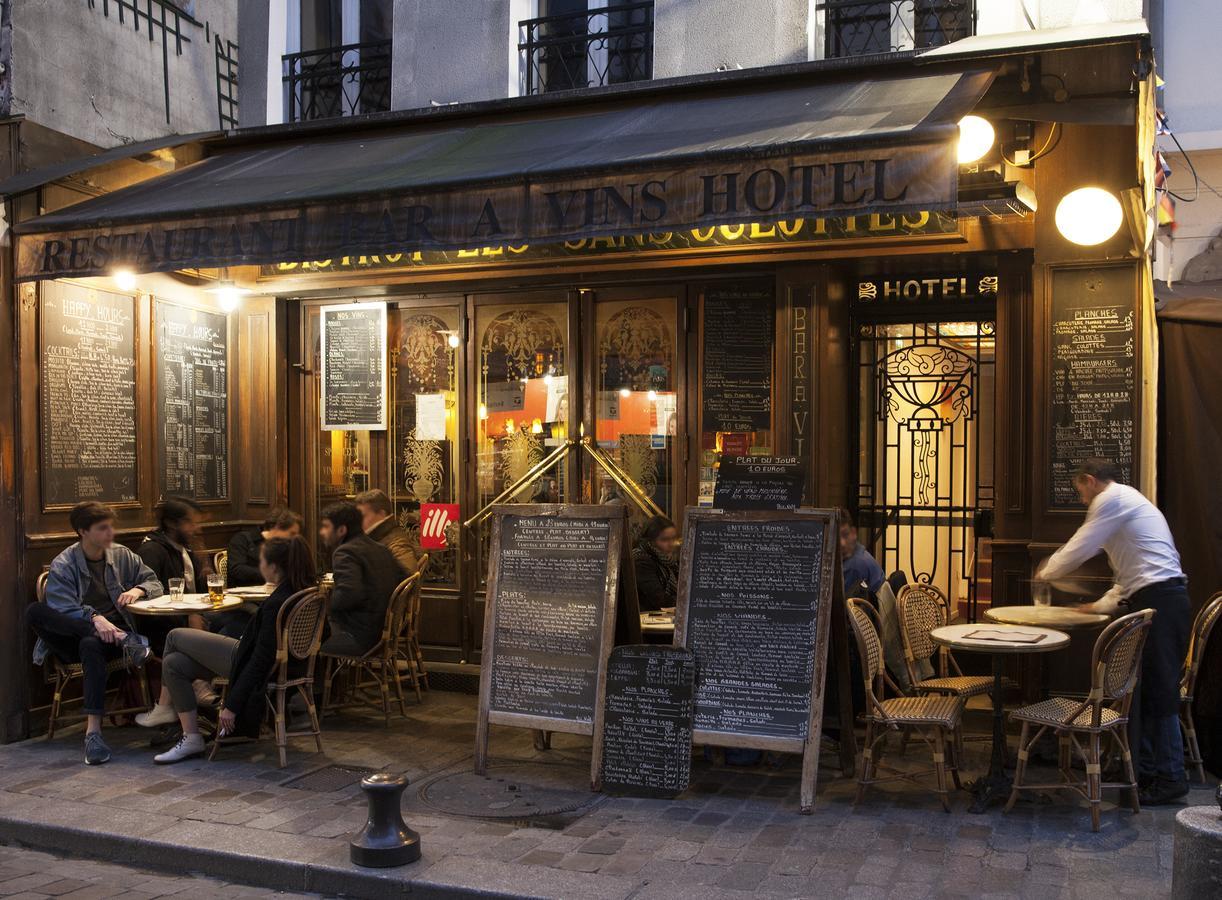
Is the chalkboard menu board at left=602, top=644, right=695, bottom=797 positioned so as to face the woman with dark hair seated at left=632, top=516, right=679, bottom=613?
no

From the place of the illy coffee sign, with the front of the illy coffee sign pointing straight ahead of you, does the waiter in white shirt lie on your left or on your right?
on your left

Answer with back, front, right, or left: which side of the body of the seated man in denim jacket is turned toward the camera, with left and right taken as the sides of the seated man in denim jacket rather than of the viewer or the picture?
front

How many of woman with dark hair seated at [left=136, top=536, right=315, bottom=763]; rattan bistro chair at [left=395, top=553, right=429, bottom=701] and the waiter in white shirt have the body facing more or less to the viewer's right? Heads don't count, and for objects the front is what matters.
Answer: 0

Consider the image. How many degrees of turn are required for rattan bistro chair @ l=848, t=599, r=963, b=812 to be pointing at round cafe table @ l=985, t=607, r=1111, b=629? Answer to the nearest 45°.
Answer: approximately 45° to its left

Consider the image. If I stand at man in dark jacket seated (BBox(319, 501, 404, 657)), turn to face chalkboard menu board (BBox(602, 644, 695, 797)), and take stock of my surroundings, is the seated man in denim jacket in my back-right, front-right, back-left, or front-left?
back-right

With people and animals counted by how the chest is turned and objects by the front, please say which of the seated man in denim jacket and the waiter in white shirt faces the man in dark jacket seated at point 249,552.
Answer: the waiter in white shirt

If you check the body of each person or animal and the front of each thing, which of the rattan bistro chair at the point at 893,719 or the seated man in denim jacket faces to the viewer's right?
the rattan bistro chair

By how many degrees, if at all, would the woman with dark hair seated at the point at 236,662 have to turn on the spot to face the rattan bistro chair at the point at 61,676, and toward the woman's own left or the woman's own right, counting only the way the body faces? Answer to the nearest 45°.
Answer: approximately 45° to the woman's own right

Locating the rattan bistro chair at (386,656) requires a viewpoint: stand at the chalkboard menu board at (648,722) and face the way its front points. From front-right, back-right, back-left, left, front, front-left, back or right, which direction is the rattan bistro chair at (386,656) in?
back-right

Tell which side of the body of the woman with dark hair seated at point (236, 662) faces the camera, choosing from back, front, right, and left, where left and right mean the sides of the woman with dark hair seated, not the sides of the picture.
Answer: left

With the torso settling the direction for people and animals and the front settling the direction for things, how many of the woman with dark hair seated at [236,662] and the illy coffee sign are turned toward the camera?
1

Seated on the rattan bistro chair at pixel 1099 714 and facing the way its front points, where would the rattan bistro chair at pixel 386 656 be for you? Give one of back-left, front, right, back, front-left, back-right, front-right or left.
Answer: front-left

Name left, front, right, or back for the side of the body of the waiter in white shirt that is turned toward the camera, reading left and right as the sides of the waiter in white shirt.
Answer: left

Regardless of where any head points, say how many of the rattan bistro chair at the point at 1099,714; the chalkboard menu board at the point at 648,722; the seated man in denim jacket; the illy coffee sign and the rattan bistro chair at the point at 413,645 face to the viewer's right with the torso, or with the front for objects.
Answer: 0

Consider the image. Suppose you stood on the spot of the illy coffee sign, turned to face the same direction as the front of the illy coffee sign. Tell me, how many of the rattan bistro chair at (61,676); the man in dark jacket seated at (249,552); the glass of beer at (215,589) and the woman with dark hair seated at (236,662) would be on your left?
0

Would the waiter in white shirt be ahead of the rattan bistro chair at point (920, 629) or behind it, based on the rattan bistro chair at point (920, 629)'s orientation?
ahead

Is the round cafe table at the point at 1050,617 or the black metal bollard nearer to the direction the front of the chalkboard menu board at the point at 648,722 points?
the black metal bollard
